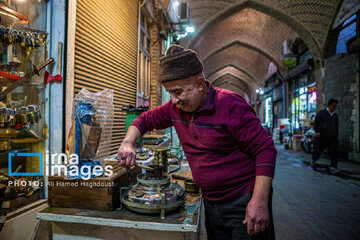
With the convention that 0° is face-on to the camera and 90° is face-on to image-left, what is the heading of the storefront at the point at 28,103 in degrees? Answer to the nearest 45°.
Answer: approximately 315°

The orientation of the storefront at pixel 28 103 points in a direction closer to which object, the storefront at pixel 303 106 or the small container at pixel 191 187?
the small container

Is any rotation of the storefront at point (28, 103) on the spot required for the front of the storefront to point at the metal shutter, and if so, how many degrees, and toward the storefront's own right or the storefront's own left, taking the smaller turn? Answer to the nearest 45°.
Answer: approximately 90° to the storefront's own left

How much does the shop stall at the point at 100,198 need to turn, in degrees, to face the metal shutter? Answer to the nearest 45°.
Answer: approximately 180°

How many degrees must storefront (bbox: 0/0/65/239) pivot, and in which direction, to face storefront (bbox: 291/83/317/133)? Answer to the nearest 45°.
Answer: approximately 45° to its left

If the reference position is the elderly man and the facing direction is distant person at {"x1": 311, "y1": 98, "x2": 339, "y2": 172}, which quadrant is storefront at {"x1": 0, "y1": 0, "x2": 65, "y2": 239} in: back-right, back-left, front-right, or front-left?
back-left

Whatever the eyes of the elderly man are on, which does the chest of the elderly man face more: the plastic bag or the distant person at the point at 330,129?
the plastic bag

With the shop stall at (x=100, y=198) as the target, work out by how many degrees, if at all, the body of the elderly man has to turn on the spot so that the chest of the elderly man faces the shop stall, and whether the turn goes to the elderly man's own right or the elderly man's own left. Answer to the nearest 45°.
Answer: approximately 45° to the elderly man's own right

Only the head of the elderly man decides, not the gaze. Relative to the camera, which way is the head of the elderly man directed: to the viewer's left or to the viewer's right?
to the viewer's left
